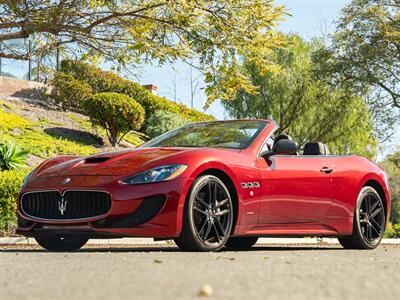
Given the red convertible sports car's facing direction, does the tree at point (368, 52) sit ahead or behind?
behind

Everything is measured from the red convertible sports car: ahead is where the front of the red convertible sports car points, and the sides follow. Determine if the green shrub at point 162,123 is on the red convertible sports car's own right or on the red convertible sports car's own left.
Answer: on the red convertible sports car's own right

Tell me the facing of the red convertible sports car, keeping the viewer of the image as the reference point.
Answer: facing the viewer and to the left of the viewer

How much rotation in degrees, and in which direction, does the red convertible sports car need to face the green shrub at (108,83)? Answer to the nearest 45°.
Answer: approximately 135° to its right

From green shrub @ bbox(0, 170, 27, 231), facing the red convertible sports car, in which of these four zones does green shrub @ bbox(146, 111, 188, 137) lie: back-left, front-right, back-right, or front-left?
back-left

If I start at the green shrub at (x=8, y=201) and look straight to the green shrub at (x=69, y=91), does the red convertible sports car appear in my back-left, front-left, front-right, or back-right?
back-right

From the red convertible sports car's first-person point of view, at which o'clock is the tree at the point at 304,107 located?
The tree is roughly at 5 o'clock from the red convertible sports car.

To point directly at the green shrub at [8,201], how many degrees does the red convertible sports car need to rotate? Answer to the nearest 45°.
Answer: approximately 90° to its right

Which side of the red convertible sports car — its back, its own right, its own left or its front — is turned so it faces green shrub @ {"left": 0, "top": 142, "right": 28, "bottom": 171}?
right
